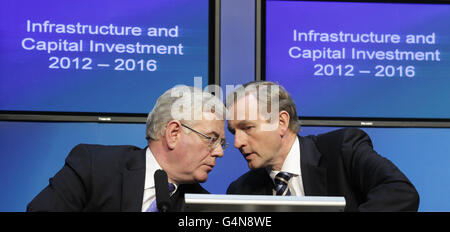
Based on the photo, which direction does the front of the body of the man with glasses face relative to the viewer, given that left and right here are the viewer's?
facing the viewer and to the right of the viewer

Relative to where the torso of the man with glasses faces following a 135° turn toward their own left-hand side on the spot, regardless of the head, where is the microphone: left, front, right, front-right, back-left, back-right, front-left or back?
back
